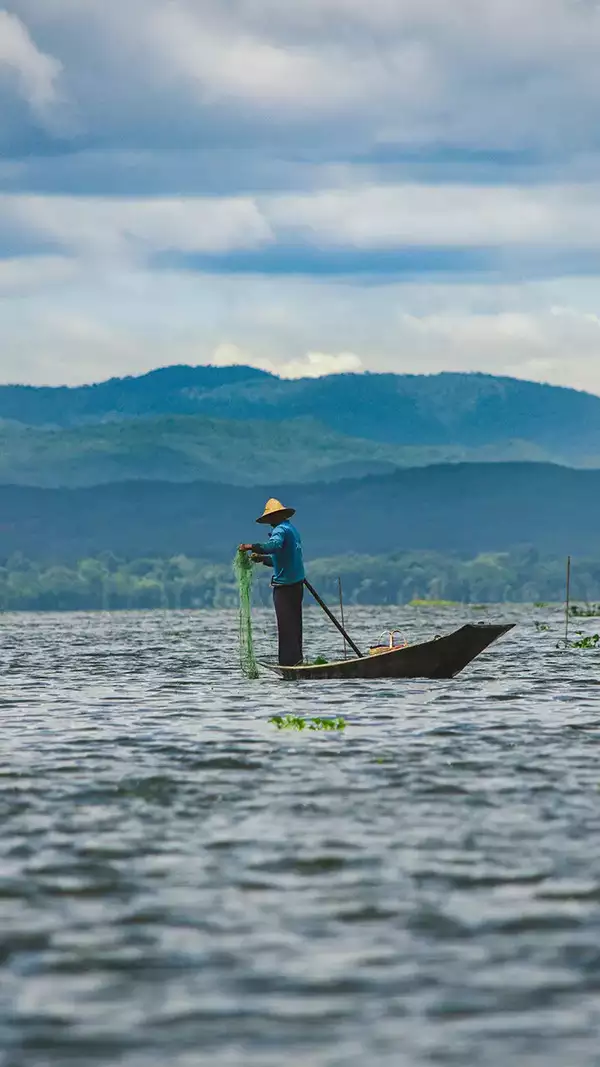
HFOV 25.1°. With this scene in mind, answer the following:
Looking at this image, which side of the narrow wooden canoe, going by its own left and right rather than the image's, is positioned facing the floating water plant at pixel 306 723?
right

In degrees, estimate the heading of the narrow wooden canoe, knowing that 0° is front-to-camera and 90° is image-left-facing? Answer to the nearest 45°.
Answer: approximately 270°

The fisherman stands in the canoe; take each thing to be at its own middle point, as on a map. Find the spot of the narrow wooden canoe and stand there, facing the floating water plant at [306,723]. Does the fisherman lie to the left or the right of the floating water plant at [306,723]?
right
